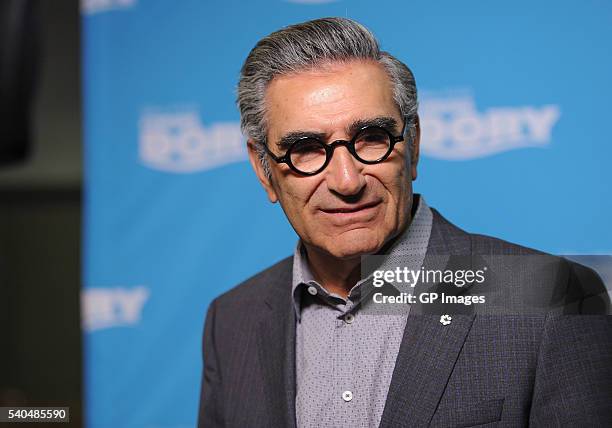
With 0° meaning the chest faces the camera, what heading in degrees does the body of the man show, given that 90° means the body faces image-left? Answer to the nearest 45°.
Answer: approximately 45°
